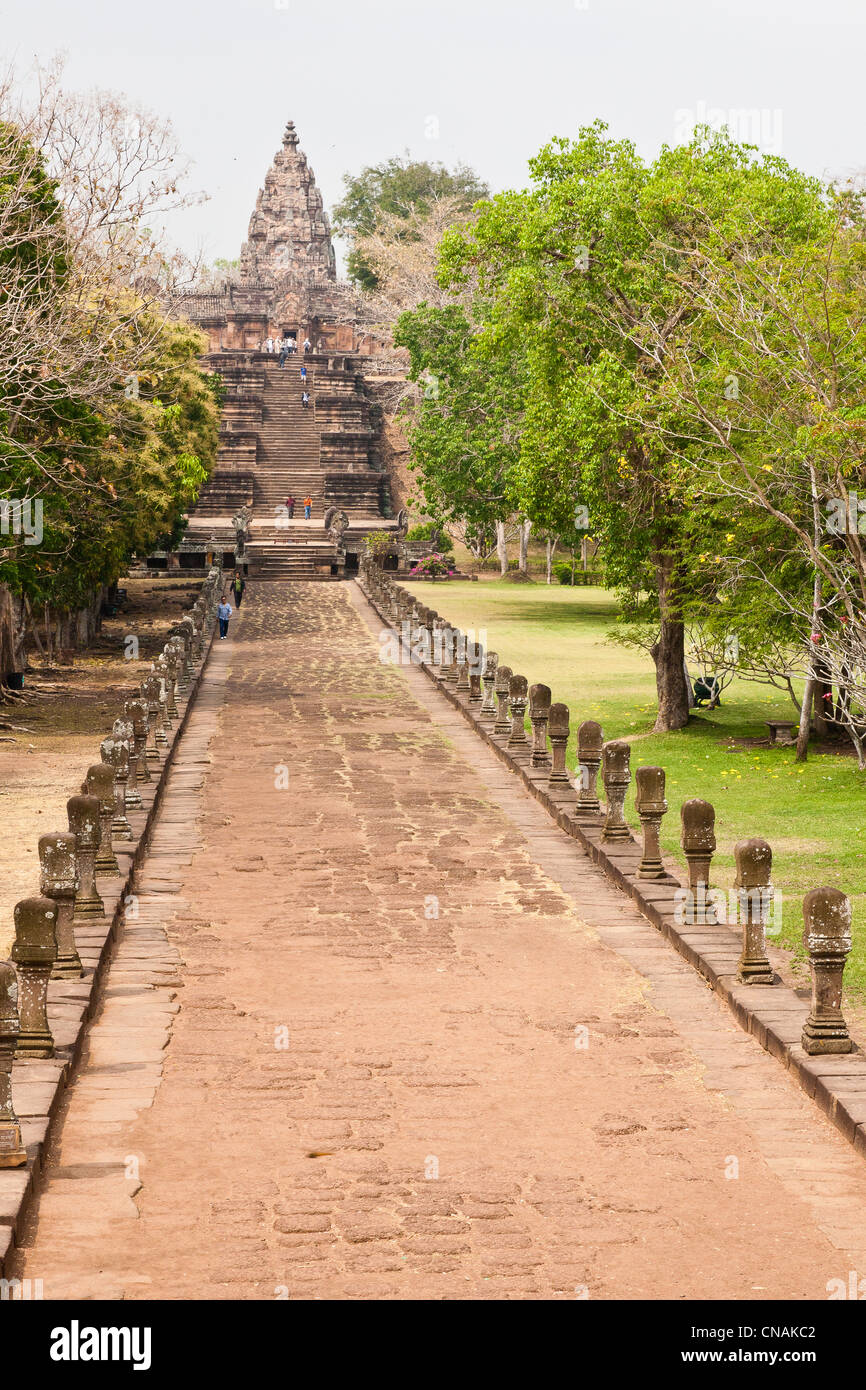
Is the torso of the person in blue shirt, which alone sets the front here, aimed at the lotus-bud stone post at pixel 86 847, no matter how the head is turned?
yes

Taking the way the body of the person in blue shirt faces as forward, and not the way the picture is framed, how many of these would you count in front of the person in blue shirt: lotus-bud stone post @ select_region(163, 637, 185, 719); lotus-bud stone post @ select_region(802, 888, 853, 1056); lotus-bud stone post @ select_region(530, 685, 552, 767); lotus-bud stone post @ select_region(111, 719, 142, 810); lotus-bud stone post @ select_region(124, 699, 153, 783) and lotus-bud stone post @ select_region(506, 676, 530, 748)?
6

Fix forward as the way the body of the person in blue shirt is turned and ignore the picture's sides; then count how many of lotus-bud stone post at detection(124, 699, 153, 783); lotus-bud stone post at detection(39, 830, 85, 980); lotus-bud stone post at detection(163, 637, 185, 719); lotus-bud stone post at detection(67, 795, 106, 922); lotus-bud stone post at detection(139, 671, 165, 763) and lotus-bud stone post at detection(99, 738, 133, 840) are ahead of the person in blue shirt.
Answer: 6

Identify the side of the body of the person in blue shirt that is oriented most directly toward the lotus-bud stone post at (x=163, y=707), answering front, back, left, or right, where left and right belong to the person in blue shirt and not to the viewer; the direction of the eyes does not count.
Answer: front

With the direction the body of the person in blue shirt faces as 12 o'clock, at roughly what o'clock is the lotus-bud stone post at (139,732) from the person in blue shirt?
The lotus-bud stone post is roughly at 12 o'clock from the person in blue shirt.

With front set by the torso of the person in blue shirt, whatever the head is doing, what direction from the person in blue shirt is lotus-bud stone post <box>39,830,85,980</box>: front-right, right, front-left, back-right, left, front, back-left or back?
front

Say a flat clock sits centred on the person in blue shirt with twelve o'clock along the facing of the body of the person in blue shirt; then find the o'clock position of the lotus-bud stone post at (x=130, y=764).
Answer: The lotus-bud stone post is roughly at 12 o'clock from the person in blue shirt.

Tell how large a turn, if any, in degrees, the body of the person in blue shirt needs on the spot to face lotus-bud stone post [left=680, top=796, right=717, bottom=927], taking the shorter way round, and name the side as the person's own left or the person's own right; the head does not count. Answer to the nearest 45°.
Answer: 0° — they already face it

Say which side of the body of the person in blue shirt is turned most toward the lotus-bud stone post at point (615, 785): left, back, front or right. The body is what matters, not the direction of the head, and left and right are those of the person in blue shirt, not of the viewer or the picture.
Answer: front

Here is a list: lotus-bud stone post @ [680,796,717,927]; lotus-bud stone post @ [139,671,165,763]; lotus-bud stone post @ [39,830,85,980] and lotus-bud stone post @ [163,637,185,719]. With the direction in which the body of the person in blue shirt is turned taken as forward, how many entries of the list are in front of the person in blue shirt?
4

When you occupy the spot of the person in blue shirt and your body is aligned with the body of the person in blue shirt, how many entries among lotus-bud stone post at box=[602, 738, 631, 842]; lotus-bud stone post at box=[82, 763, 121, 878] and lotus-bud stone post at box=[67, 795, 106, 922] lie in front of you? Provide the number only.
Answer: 3

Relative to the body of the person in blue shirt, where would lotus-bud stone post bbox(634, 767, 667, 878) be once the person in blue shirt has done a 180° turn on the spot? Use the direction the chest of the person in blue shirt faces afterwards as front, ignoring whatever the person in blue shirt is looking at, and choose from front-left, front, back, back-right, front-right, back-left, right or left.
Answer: back

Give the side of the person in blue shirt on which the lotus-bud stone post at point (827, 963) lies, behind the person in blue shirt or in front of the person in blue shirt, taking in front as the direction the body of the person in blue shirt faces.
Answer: in front

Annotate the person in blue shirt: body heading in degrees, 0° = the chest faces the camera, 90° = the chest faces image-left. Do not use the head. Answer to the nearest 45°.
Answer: approximately 0°

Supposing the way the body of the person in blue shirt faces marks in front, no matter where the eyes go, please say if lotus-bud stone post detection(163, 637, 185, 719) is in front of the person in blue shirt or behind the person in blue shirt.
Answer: in front

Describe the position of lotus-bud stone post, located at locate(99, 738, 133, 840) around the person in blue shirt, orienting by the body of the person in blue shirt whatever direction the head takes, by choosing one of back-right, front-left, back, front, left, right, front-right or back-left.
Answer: front
